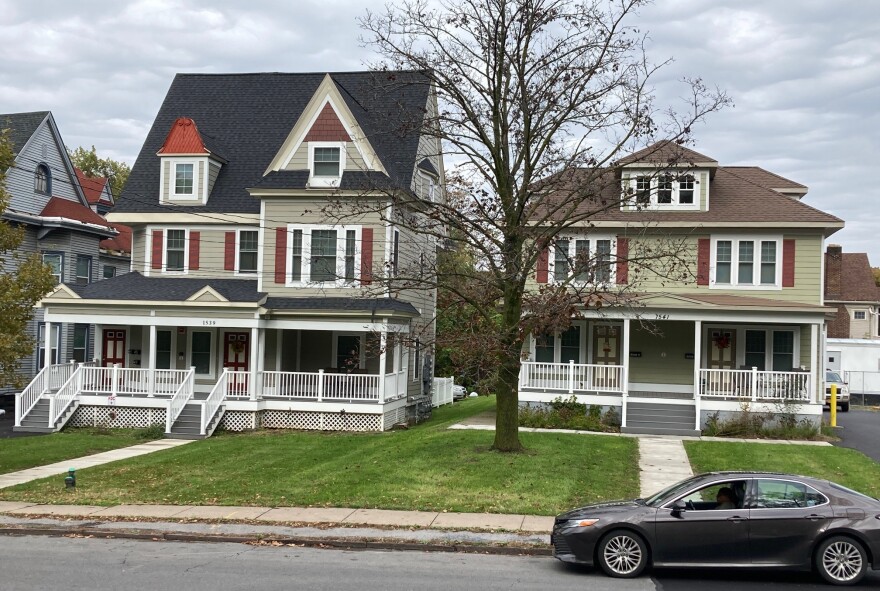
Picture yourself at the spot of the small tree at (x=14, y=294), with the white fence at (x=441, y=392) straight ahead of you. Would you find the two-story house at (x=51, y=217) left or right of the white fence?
left

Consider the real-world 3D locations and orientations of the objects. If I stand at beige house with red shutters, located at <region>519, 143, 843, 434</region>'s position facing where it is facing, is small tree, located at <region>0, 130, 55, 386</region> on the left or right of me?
on my right

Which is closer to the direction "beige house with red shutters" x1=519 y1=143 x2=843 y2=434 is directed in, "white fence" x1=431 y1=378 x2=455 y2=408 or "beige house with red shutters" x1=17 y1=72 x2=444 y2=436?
the beige house with red shutters

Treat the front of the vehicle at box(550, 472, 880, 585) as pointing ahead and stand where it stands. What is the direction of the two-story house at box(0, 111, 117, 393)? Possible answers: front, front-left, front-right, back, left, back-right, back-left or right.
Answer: front-right

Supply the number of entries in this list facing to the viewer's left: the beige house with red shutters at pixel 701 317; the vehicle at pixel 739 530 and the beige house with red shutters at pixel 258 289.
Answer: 1

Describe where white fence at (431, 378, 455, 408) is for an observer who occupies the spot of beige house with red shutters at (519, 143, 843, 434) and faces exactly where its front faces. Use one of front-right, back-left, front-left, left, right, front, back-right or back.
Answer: back-right

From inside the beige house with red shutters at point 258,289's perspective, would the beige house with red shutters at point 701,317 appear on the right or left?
on its left

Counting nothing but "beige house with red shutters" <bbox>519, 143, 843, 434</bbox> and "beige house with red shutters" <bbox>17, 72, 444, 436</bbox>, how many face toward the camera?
2

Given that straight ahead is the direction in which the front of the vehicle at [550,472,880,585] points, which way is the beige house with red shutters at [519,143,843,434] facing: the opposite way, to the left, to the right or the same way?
to the left

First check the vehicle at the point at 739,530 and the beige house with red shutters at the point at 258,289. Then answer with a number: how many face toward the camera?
1

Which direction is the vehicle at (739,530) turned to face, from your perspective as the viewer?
facing to the left of the viewer

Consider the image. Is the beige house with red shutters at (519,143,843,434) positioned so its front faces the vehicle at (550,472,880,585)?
yes
